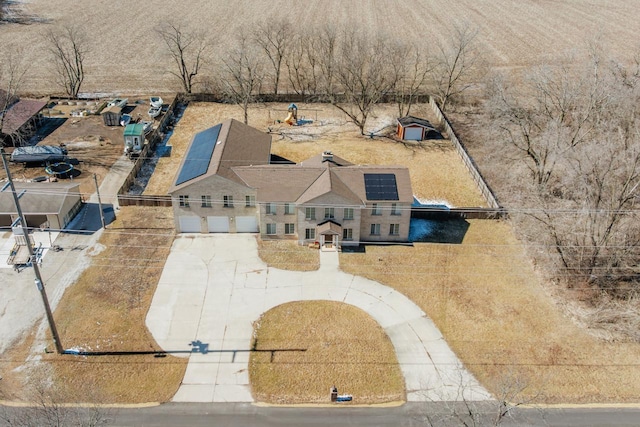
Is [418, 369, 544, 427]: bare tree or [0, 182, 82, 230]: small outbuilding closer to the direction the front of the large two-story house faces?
the bare tree

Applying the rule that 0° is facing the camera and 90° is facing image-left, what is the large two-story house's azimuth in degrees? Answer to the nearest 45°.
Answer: approximately 0°

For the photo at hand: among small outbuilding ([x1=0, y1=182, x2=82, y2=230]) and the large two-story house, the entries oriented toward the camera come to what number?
2

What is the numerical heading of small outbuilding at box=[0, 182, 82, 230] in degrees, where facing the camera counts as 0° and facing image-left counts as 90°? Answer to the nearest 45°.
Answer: approximately 0°

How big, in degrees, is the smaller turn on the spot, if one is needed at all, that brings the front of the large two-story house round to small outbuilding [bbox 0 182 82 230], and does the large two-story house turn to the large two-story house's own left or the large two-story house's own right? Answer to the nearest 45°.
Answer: approximately 90° to the large two-story house's own right

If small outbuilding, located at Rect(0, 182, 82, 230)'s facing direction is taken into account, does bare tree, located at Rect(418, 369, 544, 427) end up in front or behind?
in front

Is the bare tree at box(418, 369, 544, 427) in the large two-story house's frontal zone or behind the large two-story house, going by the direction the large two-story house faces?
frontal zone

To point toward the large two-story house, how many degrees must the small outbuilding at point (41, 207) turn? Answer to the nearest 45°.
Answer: approximately 45° to its left

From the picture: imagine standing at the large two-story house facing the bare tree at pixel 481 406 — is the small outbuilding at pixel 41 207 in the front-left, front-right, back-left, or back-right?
back-right

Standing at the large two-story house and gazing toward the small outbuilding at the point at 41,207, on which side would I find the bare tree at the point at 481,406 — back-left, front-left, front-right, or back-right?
back-left
